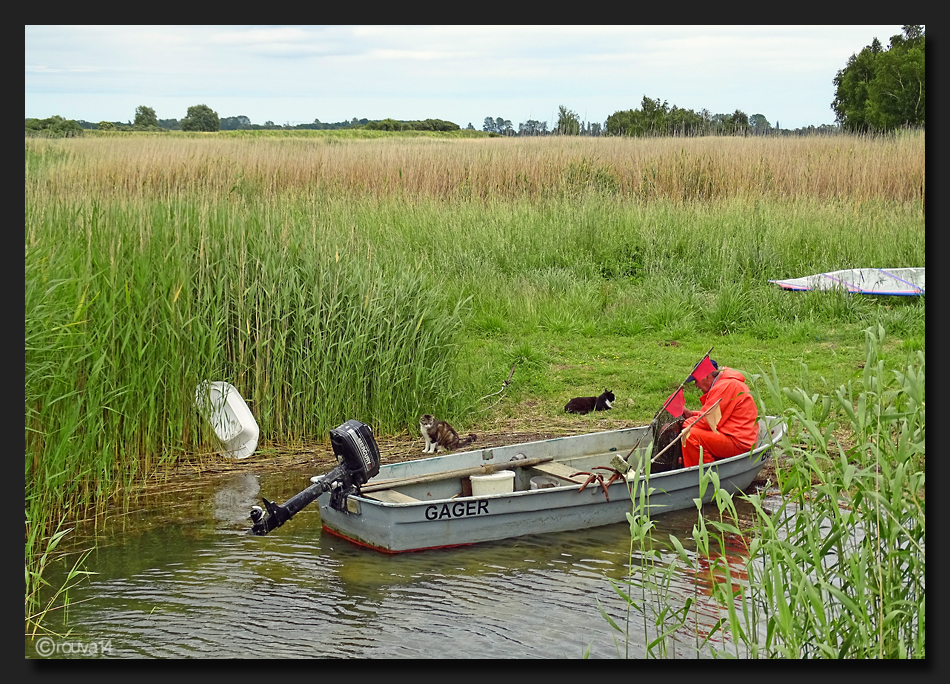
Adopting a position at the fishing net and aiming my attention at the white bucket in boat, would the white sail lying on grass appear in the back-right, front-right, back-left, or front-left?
back-right

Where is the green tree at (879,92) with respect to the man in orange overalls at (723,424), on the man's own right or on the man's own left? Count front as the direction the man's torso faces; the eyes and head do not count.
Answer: on the man's own right

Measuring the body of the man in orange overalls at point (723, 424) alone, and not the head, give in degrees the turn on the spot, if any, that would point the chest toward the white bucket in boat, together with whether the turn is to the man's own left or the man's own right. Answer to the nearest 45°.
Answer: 0° — they already face it

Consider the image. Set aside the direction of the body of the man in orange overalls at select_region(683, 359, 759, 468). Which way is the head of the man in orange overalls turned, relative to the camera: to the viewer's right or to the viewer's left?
to the viewer's left

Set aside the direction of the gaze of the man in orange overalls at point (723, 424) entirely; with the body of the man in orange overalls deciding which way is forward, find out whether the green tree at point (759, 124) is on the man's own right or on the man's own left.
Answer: on the man's own right

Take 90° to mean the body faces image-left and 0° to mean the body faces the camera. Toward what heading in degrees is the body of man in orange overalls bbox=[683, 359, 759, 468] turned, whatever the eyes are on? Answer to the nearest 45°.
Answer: approximately 90°

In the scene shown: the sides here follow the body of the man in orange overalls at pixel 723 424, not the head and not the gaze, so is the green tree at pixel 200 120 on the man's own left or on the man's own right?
on the man's own right
